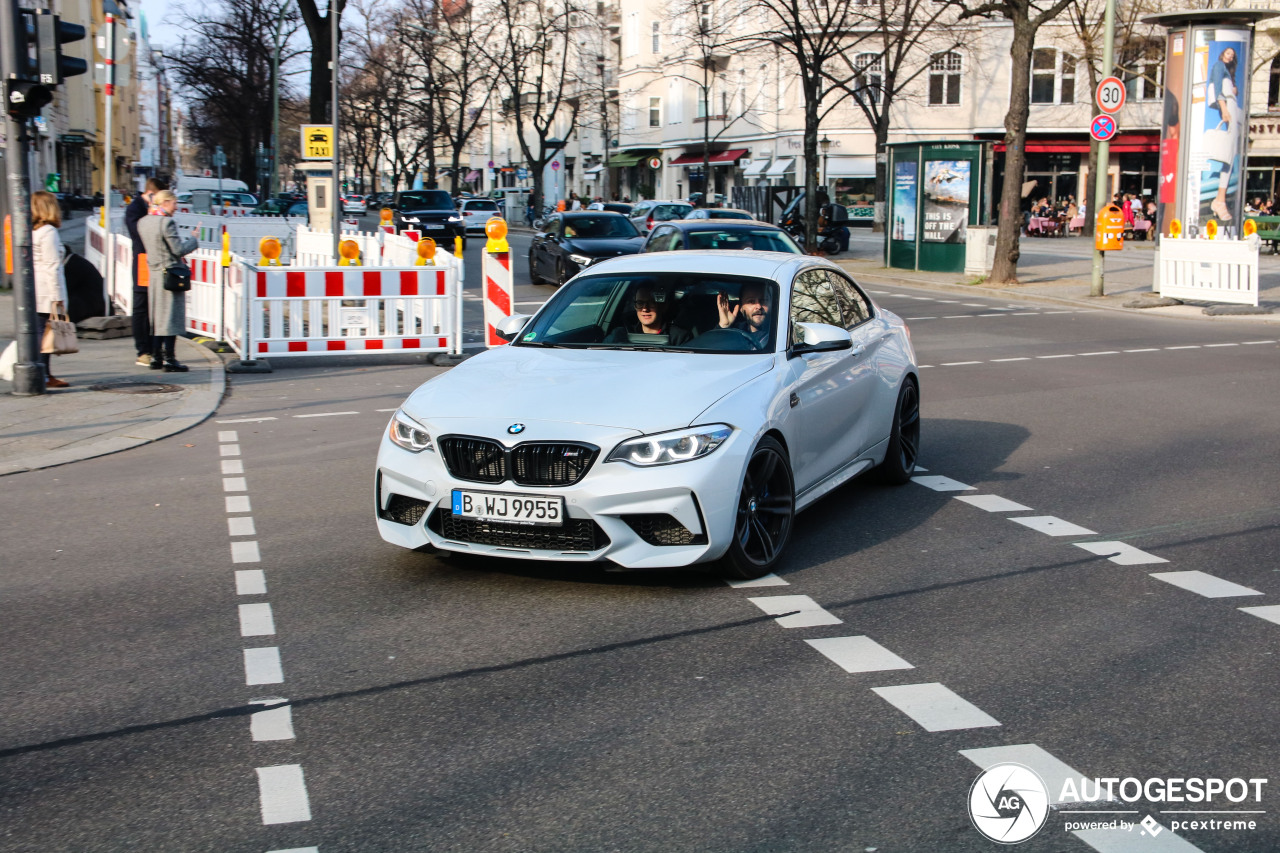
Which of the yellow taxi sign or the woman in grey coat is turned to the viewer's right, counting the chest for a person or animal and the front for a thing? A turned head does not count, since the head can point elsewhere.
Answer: the woman in grey coat

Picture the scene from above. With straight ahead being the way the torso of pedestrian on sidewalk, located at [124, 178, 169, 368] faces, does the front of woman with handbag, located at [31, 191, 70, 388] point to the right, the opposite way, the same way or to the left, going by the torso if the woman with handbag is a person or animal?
the same way

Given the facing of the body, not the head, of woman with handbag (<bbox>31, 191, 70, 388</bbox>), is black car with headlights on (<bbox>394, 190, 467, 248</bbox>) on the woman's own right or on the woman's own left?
on the woman's own left

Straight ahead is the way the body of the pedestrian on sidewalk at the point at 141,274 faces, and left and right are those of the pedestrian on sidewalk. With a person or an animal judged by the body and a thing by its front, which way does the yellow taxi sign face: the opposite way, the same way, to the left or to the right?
to the right

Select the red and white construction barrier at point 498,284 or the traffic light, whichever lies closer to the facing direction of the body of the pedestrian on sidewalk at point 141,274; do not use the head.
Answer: the red and white construction barrier

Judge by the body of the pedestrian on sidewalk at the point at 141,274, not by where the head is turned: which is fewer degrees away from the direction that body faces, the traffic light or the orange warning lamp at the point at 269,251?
the orange warning lamp

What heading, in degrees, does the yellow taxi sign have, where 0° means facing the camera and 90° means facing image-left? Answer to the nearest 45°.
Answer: approximately 0°

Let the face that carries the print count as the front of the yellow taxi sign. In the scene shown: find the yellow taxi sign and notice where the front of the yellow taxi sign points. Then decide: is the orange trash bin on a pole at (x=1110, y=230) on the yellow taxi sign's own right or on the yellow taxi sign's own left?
on the yellow taxi sign's own left

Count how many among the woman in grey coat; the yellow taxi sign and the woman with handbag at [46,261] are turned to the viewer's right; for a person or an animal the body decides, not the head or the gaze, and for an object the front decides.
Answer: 2

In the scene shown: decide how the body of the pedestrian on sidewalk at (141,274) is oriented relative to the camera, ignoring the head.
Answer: to the viewer's right

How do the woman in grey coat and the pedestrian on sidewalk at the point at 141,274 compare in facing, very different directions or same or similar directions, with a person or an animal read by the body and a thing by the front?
same or similar directions

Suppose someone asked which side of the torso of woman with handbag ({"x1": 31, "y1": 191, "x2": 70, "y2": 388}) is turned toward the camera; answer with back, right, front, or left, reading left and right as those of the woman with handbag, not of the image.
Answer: right

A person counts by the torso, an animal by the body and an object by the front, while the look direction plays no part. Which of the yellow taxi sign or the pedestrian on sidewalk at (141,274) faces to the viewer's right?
the pedestrian on sidewalk

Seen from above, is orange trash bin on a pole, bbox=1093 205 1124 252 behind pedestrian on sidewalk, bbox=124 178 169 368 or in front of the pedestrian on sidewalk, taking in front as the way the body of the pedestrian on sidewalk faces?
in front

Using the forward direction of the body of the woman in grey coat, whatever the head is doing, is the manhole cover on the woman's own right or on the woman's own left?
on the woman's own right

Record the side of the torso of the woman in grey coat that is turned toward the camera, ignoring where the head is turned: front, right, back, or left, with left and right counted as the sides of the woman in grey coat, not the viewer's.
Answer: right
